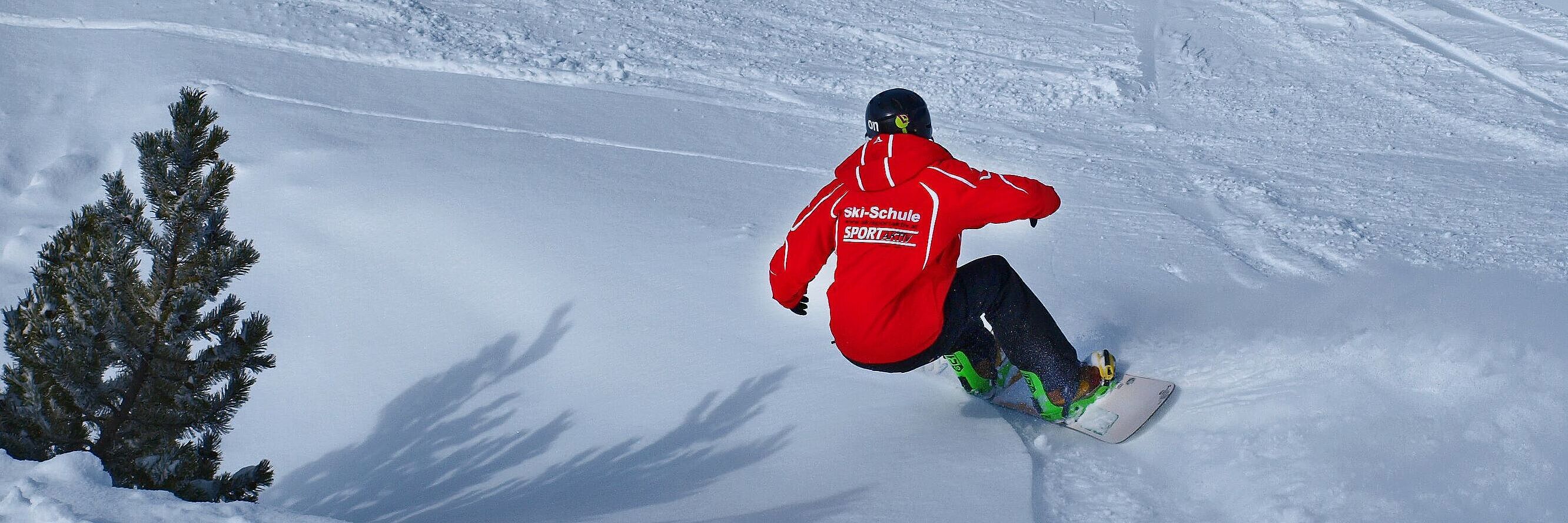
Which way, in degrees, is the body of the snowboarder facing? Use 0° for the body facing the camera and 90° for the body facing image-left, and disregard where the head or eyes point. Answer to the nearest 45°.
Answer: approximately 225°

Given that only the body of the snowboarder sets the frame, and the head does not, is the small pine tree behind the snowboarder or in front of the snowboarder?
behind
